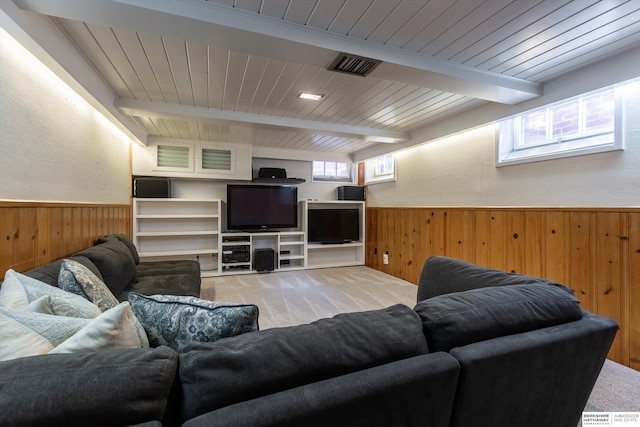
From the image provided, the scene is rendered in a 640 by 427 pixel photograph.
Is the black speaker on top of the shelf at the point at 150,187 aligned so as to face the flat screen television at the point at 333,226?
no

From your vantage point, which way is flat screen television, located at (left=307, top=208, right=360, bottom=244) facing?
toward the camera

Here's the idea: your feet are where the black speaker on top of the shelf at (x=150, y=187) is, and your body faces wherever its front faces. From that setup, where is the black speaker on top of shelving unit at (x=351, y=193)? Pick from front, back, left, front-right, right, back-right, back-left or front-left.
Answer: left

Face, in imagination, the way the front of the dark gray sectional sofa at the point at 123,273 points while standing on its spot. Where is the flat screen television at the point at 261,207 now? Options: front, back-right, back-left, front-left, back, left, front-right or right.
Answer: front-left

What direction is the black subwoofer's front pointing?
toward the camera

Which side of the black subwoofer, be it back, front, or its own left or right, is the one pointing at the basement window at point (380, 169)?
left

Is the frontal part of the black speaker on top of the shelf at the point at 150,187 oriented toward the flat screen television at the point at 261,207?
no

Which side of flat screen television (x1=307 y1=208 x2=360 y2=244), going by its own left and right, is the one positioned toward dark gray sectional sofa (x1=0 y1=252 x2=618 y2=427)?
front

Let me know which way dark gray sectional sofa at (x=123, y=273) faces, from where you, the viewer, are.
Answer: facing to the right of the viewer

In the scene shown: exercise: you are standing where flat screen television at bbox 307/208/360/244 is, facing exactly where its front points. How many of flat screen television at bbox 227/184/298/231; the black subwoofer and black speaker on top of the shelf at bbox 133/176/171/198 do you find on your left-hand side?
0

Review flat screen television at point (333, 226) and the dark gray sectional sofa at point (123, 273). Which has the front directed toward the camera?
the flat screen television

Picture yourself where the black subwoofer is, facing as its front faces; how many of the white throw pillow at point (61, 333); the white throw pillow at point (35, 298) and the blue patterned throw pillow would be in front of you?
3

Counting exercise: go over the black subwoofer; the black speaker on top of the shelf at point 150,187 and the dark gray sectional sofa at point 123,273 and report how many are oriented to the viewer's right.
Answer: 1
